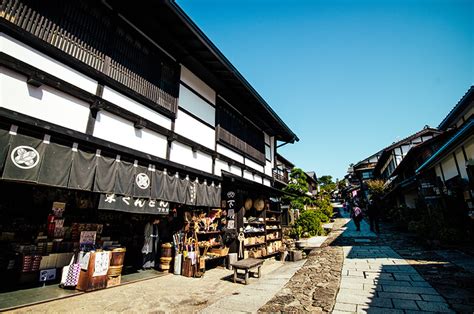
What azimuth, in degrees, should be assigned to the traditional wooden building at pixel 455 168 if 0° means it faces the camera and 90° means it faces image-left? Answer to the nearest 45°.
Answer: approximately 45°

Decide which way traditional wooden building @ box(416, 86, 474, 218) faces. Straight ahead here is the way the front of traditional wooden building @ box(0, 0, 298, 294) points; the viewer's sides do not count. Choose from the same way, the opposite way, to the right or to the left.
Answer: the opposite way

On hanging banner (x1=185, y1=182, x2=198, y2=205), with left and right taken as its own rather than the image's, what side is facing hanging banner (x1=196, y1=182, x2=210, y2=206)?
left

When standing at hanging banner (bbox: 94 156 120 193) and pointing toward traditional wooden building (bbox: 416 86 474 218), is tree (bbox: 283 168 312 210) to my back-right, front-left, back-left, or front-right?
front-left

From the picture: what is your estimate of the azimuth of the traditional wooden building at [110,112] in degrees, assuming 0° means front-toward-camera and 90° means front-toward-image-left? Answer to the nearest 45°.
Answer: approximately 315°

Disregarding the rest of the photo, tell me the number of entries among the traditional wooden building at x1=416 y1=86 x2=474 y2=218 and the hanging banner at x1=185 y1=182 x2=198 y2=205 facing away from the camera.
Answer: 0

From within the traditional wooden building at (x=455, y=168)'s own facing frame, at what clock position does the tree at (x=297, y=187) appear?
The tree is roughly at 2 o'clock from the traditional wooden building.

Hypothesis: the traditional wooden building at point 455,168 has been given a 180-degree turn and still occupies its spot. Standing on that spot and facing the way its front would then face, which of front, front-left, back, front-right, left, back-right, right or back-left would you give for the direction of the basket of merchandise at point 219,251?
back

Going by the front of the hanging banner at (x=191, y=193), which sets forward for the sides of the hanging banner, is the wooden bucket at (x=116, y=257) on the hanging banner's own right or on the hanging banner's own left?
on the hanging banner's own right

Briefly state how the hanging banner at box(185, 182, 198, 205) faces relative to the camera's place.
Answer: facing the viewer and to the right of the viewer

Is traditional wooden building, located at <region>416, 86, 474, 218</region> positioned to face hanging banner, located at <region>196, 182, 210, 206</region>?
yes

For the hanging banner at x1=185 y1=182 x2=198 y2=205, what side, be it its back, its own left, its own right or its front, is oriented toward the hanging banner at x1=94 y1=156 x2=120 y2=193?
right

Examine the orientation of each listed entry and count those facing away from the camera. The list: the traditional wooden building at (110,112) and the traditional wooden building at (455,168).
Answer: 0

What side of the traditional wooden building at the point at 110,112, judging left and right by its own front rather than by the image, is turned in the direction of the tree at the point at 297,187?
left
